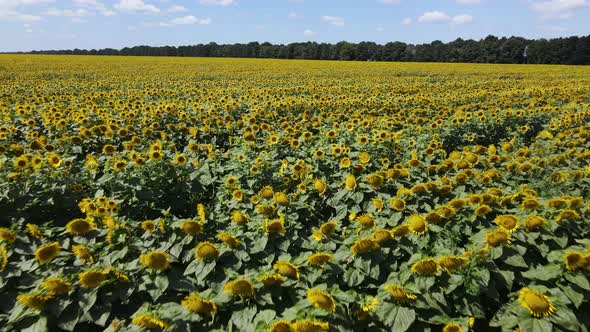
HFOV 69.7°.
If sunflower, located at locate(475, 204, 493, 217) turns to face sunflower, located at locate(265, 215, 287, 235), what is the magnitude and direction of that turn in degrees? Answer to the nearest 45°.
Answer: approximately 45° to its right

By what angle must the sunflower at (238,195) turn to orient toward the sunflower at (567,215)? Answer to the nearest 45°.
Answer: approximately 45° to its left

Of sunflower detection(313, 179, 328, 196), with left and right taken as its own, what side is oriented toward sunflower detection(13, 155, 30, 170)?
right

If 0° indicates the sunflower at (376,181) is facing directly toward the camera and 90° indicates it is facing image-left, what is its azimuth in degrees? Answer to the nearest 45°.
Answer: approximately 0°

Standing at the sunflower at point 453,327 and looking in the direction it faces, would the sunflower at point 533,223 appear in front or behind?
behind

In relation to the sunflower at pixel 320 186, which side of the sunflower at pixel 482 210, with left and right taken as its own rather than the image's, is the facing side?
right

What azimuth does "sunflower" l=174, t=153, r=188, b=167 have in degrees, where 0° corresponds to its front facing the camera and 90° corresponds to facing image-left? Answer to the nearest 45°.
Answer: approximately 0°

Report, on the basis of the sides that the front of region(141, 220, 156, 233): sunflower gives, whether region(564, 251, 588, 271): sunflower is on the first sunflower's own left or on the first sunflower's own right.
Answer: on the first sunflower's own left

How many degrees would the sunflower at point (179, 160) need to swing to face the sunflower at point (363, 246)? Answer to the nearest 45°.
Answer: approximately 45° to its left
